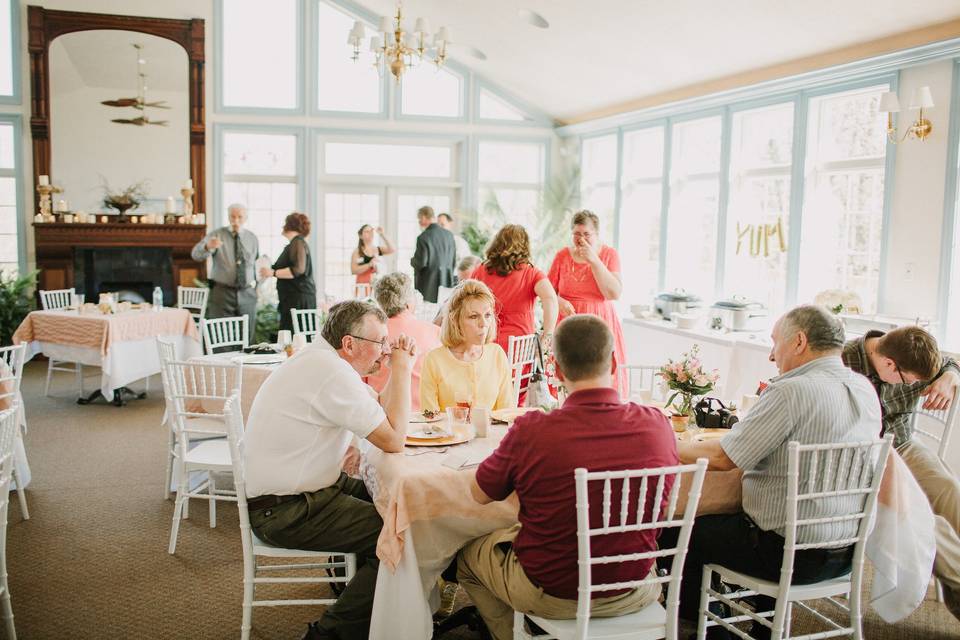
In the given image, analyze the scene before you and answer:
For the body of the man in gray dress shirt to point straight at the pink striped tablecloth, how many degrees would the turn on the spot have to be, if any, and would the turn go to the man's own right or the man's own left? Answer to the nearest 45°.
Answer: approximately 90° to the man's own right

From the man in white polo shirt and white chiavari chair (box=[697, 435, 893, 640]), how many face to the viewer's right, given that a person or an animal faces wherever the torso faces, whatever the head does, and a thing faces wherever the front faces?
1

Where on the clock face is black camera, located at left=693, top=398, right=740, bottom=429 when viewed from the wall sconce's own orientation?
The black camera is roughly at 11 o'clock from the wall sconce.

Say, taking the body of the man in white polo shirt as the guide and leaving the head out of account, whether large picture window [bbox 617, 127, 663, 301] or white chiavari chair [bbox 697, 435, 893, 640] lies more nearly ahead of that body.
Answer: the white chiavari chair

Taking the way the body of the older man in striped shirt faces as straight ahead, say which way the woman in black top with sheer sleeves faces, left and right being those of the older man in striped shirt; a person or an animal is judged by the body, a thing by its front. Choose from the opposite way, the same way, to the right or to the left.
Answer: to the left

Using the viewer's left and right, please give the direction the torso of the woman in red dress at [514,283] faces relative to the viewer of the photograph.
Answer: facing away from the viewer

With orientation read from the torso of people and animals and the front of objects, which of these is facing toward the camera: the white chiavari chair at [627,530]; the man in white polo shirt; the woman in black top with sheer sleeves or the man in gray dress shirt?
the man in gray dress shirt

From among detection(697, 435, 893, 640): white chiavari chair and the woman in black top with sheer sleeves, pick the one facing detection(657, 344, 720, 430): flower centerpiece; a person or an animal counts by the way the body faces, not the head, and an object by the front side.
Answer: the white chiavari chair

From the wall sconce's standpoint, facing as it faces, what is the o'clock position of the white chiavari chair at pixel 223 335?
The white chiavari chair is roughly at 1 o'clock from the wall sconce.

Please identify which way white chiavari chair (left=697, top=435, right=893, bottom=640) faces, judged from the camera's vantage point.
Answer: facing away from the viewer and to the left of the viewer

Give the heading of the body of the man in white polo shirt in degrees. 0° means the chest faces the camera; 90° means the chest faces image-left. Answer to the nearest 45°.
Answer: approximately 270°

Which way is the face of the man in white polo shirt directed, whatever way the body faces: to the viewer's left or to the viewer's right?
to the viewer's right

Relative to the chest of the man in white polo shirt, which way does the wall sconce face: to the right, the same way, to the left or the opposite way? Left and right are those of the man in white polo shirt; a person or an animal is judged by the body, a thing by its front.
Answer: the opposite way

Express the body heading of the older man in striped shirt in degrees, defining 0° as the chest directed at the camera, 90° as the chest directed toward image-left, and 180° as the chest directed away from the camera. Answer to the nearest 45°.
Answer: approximately 135°
